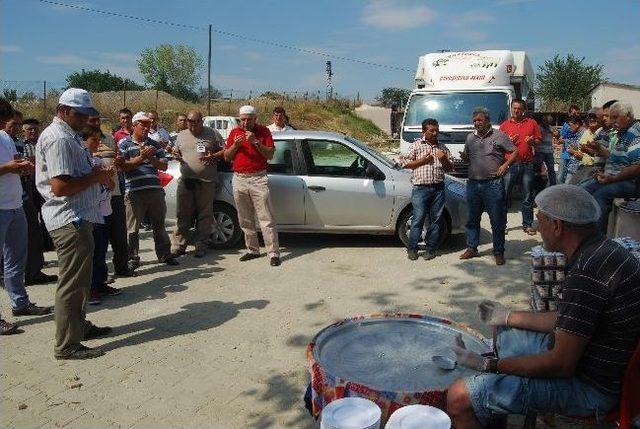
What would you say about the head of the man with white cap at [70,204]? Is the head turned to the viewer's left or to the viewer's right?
to the viewer's right

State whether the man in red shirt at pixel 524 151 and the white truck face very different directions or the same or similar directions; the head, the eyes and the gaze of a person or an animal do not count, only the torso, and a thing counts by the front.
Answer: same or similar directions

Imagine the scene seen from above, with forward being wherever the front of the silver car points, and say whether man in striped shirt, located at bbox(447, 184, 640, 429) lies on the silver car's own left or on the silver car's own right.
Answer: on the silver car's own right

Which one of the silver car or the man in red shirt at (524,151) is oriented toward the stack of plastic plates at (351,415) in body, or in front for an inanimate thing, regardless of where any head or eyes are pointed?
the man in red shirt

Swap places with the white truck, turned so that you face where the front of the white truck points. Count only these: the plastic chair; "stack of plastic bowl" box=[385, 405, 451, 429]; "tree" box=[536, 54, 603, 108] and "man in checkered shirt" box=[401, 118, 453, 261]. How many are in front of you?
3

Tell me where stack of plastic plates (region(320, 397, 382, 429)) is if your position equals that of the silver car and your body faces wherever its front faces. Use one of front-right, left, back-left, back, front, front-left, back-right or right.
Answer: right

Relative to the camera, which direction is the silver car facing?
to the viewer's right

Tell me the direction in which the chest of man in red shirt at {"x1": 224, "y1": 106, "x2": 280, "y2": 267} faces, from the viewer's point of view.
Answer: toward the camera

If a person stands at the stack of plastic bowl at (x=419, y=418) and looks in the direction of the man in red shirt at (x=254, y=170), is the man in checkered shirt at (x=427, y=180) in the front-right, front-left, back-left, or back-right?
front-right

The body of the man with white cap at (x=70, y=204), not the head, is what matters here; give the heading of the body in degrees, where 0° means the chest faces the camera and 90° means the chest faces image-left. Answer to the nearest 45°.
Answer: approximately 270°

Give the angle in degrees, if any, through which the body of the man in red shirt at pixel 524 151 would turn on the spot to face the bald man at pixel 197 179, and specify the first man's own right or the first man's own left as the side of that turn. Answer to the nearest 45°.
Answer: approximately 45° to the first man's own right

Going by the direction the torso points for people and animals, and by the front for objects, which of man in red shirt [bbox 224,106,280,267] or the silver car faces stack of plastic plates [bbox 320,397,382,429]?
the man in red shirt

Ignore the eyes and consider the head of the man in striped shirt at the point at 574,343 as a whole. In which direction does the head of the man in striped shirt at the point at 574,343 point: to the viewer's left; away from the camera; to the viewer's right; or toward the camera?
to the viewer's left

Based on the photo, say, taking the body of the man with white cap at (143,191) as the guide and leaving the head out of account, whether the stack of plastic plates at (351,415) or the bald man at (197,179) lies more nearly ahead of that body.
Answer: the stack of plastic plates

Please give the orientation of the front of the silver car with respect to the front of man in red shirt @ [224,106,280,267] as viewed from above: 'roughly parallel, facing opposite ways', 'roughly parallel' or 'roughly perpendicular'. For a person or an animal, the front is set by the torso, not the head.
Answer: roughly perpendicular

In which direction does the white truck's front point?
toward the camera

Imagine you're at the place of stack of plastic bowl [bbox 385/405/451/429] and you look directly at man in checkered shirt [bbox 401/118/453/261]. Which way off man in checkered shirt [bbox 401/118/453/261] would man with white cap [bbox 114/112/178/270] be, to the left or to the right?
left

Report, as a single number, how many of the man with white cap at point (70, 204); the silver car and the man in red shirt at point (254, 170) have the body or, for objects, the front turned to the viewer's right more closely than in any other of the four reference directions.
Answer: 2

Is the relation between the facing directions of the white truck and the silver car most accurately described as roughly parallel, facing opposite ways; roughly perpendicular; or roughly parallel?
roughly perpendicular
